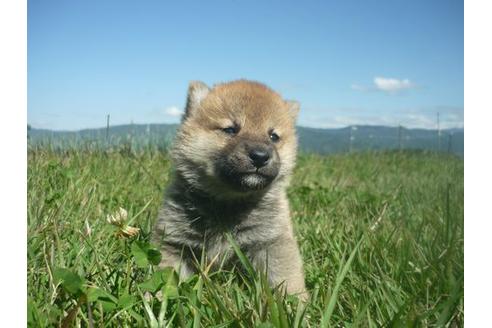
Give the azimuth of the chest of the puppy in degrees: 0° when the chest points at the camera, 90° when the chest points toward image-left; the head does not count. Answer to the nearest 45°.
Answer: approximately 0°
